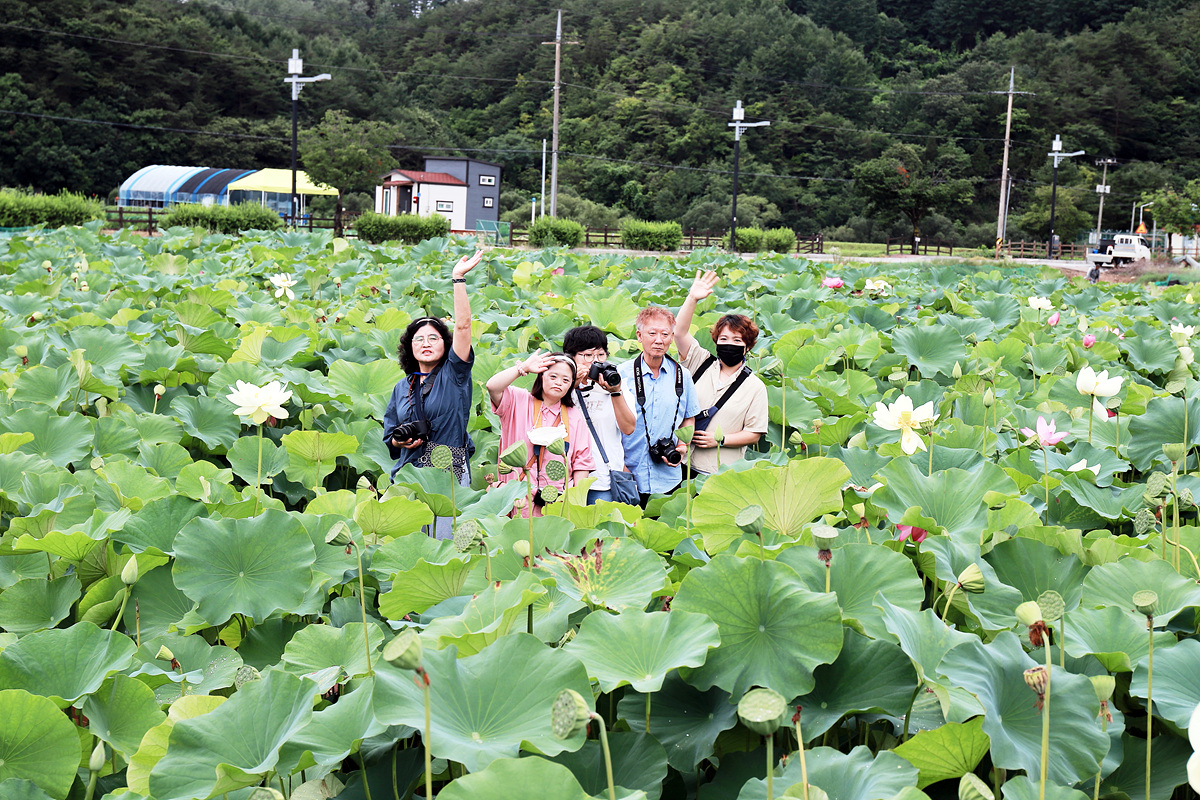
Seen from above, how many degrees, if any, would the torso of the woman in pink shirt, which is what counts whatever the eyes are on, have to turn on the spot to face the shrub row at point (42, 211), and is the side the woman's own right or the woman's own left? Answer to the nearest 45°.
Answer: approximately 135° to the woman's own right

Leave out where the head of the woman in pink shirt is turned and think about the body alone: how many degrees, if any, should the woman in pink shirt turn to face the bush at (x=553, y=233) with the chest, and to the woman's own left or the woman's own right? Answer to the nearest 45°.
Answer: approximately 180°

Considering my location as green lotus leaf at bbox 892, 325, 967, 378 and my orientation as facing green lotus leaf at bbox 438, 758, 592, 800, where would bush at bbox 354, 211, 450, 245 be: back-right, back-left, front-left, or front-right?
back-right

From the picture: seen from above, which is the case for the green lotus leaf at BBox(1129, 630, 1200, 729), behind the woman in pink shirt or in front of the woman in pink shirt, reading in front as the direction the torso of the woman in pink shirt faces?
in front

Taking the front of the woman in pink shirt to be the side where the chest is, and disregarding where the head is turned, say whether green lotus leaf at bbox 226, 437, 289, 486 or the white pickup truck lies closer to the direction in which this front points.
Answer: the green lotus leaf

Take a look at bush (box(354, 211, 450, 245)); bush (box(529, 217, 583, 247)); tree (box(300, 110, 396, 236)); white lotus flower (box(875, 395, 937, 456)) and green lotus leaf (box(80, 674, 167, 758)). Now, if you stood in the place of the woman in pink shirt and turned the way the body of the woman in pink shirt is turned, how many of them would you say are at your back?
3

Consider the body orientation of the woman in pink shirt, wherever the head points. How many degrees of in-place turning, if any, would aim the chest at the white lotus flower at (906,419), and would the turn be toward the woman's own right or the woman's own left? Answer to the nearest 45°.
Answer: approximately 45° to the woman's own left

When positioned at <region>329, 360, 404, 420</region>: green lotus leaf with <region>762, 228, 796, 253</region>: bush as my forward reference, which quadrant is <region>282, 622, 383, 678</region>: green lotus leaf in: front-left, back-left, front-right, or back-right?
back-right

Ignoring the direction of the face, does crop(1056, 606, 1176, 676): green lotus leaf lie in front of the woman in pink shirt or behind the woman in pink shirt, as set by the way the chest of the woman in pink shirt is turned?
in front

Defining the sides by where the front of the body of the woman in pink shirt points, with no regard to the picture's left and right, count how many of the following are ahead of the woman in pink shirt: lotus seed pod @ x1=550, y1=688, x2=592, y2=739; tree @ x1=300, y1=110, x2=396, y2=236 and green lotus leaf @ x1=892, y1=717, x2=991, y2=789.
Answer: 2

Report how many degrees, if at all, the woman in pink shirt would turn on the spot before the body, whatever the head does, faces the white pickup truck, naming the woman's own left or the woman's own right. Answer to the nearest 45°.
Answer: approximately 135° to the woman's own left

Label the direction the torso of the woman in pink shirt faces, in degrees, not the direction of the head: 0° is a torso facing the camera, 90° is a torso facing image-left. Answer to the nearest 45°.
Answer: approximately 0°

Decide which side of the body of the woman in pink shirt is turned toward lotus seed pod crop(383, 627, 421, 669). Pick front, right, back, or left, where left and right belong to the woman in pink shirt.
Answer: front
